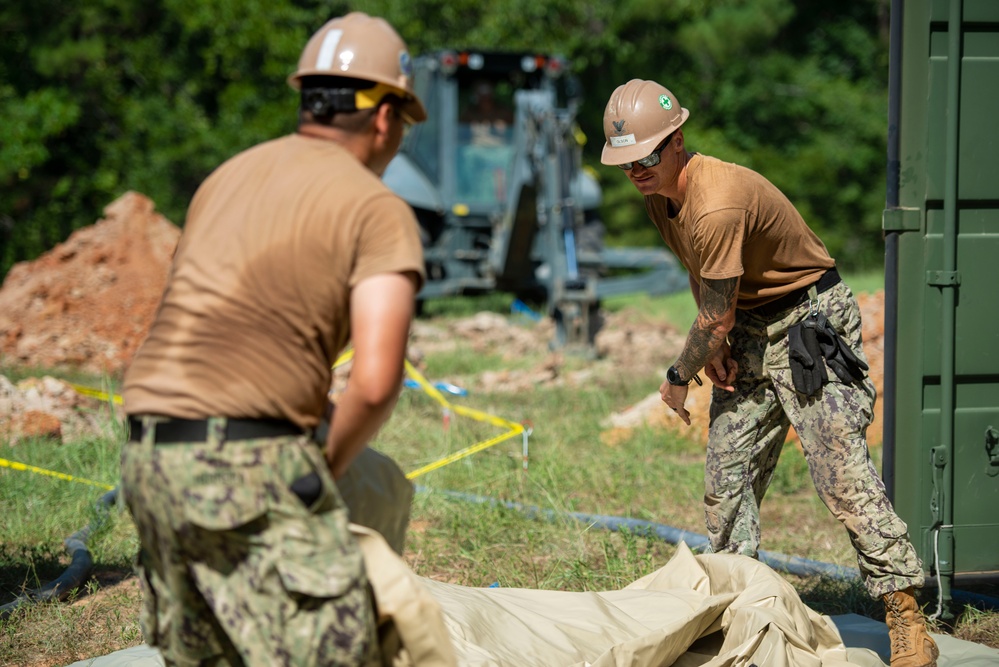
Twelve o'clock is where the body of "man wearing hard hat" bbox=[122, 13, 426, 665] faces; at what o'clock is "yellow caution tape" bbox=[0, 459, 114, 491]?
The yellow caution tape is roughly at 10 o'clock from the man wearing hard hat.

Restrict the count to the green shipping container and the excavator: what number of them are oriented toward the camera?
1

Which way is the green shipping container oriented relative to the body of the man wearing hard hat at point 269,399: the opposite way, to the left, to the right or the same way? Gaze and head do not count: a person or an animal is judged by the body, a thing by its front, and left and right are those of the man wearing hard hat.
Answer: the opposite way

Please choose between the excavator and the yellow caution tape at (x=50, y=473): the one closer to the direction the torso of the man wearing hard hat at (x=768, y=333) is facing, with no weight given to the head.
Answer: the yellow caution tape

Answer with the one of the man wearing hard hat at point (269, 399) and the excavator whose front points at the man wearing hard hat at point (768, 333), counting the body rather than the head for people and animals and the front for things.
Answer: the man wearing hard hat at point (269, 399)

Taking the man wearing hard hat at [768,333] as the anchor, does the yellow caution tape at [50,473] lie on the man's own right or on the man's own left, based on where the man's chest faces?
on the man's own right

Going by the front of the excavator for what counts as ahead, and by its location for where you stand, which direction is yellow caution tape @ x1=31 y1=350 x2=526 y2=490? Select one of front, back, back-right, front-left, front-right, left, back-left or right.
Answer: back

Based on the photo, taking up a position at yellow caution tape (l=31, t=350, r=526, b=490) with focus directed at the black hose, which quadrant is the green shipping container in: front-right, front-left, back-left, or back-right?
front-left

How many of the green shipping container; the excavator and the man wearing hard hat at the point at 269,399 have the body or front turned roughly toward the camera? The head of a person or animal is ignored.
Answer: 1

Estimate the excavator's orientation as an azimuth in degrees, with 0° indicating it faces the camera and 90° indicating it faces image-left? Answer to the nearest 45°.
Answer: approximately 180°

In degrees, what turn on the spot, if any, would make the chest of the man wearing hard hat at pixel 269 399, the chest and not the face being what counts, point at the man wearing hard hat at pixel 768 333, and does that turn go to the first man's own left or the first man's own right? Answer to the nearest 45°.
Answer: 0° — they already face them

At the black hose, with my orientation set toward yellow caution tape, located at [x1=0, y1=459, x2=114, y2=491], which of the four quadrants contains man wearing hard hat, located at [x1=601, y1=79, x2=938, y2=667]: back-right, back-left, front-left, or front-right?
back-right

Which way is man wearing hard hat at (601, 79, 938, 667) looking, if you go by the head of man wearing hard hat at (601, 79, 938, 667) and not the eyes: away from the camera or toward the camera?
toward the camera
